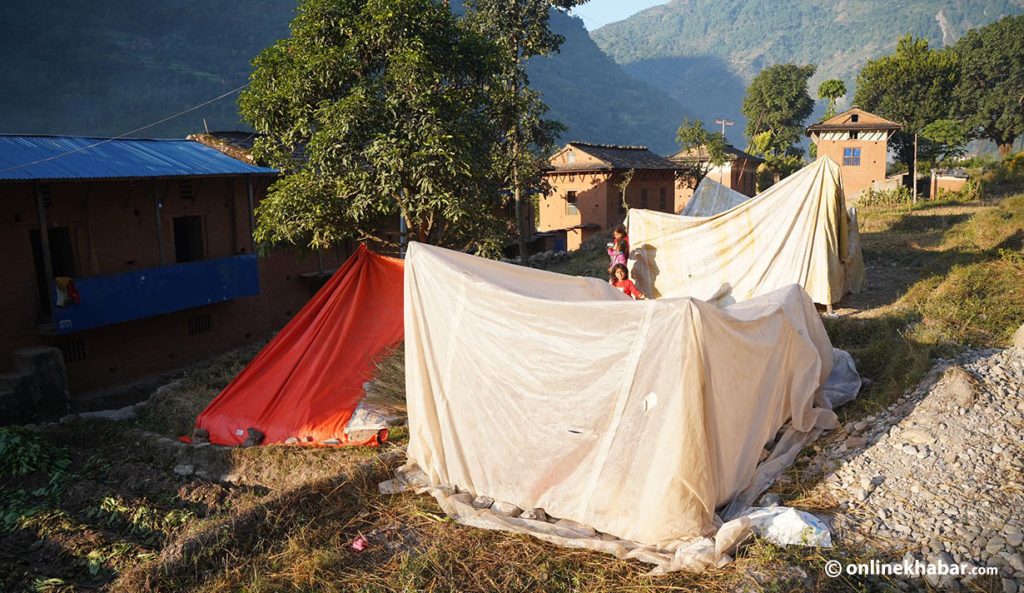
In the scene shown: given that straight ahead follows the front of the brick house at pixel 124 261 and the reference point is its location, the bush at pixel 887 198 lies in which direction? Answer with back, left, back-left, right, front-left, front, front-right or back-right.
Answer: front-left

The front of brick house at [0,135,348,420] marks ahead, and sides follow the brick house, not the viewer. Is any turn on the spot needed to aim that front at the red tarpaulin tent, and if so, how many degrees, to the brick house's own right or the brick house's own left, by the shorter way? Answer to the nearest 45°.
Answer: approximately 45° to the brick house's own right

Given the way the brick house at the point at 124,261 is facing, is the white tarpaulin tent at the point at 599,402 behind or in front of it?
in front

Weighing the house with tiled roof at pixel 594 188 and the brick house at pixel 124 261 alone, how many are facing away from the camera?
0

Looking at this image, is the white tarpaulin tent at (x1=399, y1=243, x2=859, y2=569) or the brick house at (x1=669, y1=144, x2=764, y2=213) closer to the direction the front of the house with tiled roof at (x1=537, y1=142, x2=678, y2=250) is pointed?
the white tarpaulin tent

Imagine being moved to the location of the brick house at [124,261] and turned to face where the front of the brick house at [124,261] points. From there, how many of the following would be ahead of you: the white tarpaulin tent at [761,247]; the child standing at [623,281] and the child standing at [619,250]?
3

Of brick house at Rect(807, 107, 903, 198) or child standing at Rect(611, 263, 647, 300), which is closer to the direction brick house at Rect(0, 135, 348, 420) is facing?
the child standing

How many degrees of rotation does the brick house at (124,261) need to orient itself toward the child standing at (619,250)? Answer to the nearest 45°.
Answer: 0° — it already faces them

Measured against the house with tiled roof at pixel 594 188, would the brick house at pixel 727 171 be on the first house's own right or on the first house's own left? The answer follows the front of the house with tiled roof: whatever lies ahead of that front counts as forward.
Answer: on the first house's own left

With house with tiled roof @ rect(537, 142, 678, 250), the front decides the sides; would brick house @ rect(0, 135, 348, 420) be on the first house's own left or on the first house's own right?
on the first house's own right

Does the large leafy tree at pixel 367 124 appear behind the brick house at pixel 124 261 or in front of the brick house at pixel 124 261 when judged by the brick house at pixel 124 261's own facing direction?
in front

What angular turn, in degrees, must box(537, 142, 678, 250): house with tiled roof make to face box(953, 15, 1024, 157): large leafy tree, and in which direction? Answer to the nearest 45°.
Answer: approximately 90° to its left

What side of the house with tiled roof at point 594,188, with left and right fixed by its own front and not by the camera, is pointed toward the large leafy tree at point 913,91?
left

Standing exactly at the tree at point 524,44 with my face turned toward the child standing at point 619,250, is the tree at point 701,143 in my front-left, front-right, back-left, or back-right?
back-left

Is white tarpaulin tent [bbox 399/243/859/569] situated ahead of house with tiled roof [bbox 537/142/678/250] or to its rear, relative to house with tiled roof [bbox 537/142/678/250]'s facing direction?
ahead

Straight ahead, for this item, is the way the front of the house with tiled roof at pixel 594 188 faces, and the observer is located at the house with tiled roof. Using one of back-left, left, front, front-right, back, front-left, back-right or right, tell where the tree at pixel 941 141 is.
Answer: left
